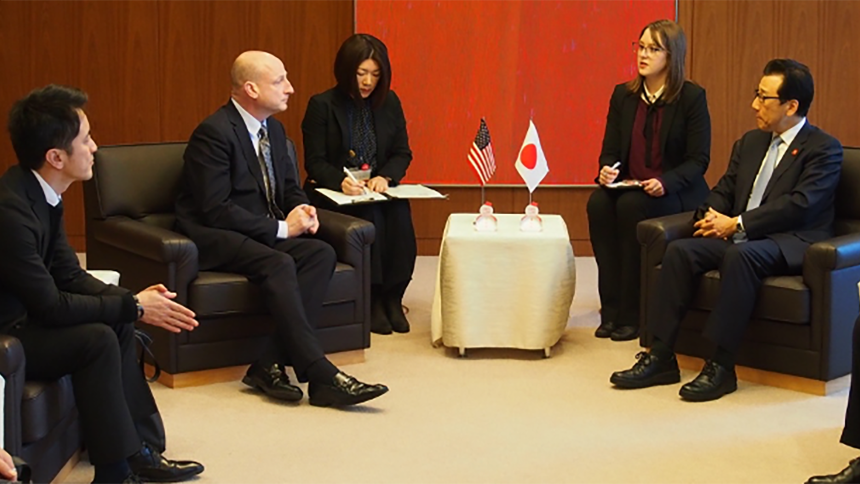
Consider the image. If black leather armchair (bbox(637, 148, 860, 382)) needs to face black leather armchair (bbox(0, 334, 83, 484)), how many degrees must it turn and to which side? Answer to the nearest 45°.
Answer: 0° — it already faces it

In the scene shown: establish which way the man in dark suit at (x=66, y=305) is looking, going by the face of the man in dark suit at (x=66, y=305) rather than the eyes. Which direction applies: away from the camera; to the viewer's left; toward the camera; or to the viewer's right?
to the viewer's right

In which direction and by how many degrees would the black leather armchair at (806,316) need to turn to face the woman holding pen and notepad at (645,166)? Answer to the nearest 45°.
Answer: approximately 90° to its right

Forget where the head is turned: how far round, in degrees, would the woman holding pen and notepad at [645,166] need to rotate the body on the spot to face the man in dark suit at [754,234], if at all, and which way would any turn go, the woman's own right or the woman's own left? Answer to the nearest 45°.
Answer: approximately 90° to the woman's own left

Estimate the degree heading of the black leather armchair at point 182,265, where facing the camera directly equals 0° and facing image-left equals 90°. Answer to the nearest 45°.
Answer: approximately 315°

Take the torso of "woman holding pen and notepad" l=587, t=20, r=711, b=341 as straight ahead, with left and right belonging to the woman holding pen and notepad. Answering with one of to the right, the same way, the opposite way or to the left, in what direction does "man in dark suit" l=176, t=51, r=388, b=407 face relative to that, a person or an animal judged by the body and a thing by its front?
to the left

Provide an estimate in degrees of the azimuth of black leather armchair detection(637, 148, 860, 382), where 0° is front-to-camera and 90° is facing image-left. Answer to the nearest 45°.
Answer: approximately 45°

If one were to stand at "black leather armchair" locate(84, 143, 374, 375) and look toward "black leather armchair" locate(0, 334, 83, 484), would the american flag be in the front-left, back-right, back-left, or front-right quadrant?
back-left

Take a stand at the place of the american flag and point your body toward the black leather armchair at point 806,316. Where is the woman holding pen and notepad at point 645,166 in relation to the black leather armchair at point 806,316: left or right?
left

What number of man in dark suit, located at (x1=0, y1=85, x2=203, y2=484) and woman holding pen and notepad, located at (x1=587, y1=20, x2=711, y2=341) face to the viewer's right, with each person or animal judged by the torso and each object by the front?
1

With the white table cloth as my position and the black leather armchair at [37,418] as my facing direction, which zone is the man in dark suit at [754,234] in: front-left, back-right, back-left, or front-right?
back-left

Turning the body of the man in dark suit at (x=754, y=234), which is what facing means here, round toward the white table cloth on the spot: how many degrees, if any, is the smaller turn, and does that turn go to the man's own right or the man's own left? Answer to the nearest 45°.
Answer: approximately 45° to the man's own right

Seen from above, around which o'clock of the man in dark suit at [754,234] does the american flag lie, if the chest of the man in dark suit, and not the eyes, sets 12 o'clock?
The american flag is roughly at 2 o'clock from the man in dark suit.
